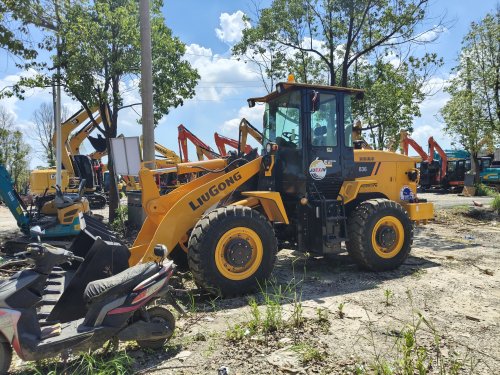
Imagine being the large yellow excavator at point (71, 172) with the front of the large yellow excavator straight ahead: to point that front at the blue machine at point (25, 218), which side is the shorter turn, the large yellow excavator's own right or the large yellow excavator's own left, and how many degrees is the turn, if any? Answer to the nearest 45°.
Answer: approximately 90° to the large yellow excavator's own right
